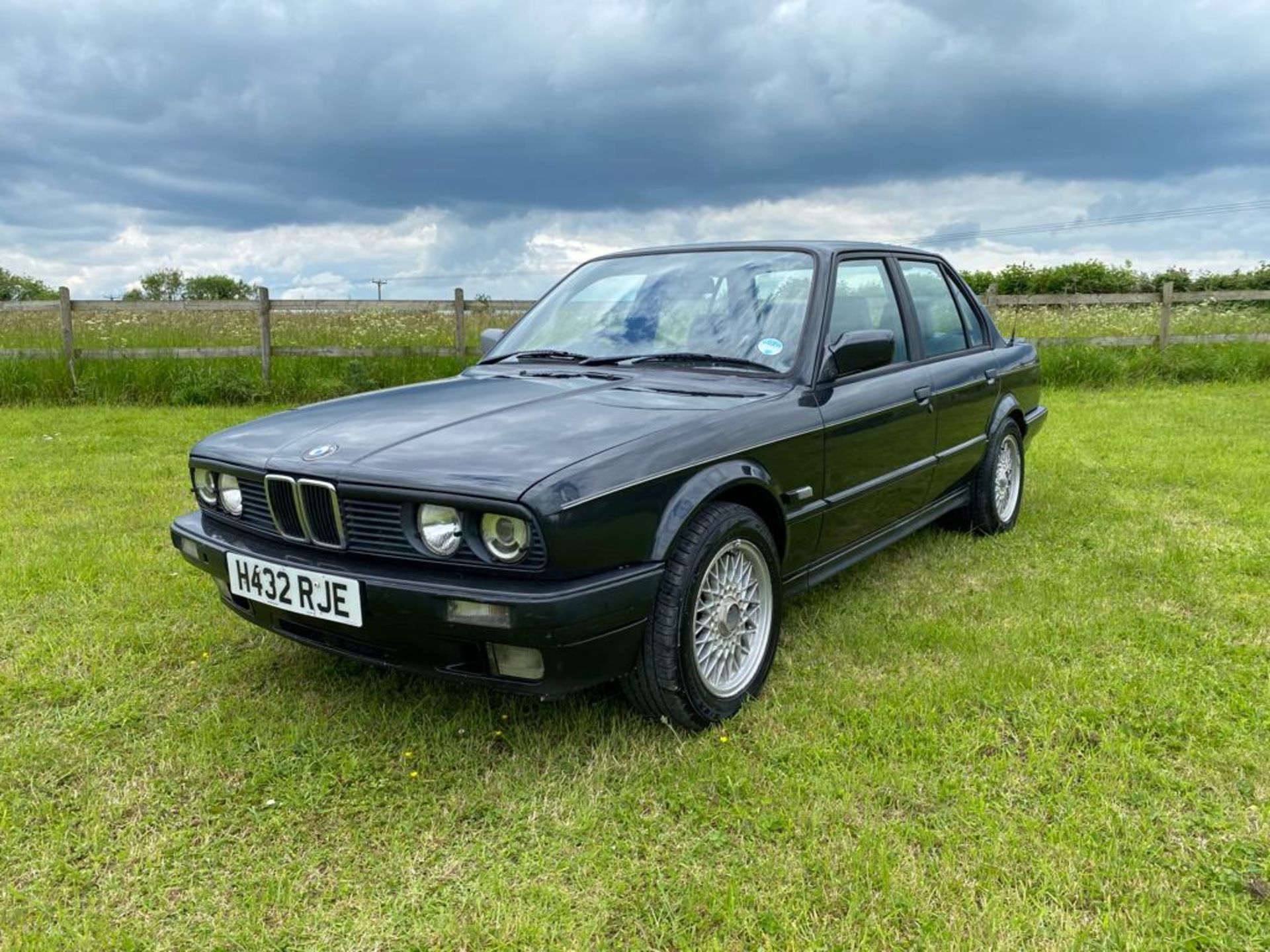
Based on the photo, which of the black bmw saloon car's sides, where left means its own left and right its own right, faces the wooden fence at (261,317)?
right

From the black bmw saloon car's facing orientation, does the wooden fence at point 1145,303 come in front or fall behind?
behind

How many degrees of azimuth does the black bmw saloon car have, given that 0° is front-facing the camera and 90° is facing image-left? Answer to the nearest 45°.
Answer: approximately 45°
